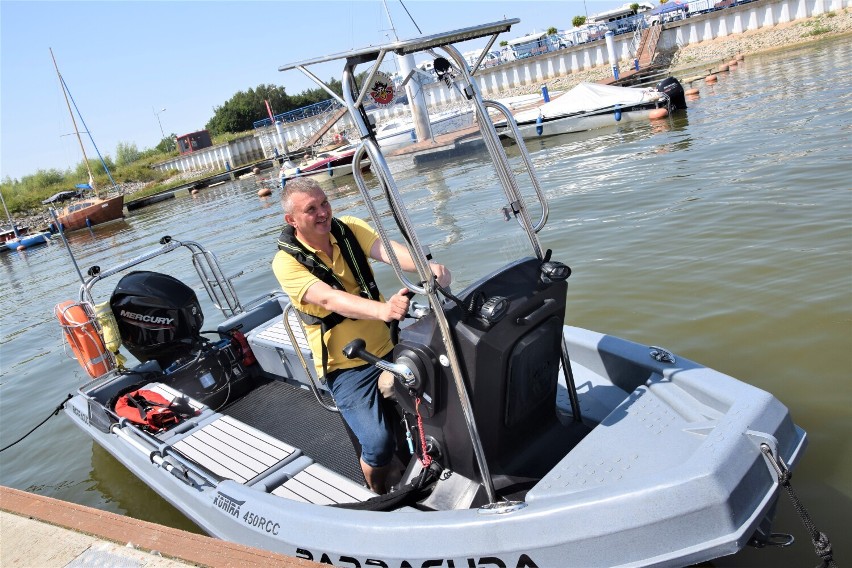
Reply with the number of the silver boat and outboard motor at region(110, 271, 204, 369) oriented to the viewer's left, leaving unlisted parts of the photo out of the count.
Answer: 0

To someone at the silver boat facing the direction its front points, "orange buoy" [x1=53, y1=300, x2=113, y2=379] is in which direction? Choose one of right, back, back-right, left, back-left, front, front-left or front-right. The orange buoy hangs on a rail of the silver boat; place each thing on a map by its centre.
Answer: back

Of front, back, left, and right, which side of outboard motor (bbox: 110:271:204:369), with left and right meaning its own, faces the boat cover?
left

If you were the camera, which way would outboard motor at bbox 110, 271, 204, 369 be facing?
facing the viewer and to the right of the viewer

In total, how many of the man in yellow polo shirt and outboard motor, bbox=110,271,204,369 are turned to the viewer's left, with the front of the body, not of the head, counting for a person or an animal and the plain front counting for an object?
0

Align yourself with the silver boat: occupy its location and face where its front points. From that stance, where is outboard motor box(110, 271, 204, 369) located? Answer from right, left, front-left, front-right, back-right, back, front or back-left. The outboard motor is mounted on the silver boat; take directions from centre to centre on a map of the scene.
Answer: back

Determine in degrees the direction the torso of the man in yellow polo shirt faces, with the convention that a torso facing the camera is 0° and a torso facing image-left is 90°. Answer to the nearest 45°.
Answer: approximately 315°

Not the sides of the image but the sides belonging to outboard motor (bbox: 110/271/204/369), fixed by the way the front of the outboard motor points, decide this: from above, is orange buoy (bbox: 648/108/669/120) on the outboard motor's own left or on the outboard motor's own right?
on the outboard motor's own left
